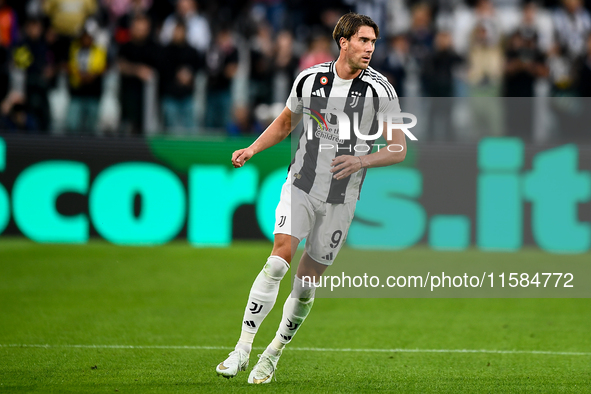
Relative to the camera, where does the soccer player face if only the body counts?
toward the camera
